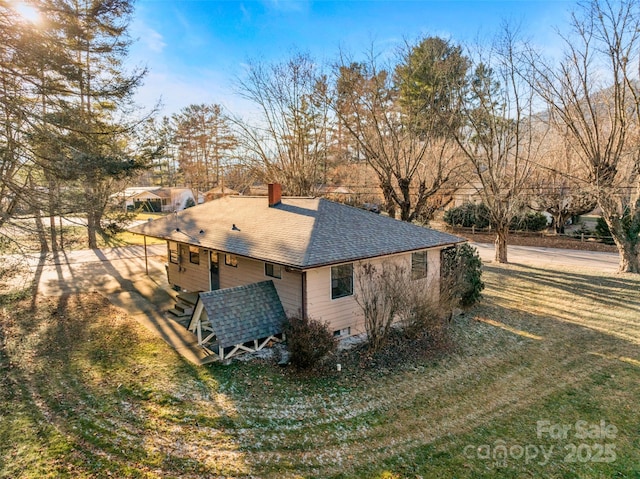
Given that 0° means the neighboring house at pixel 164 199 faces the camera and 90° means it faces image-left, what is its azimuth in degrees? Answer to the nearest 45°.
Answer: approximately 0°

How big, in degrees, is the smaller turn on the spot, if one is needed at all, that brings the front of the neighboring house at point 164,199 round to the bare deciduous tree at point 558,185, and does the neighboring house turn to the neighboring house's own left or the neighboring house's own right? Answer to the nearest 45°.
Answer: approximately 45° to the neighboring house's own left

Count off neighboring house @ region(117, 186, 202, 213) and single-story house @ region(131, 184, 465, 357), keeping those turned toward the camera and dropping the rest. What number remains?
1

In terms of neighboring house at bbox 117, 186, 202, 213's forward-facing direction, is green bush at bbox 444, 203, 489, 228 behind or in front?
in front

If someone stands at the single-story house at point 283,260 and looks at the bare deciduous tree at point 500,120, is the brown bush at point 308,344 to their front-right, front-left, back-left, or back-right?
back-right

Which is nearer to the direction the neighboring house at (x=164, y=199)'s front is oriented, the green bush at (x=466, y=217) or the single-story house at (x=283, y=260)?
the single-story house

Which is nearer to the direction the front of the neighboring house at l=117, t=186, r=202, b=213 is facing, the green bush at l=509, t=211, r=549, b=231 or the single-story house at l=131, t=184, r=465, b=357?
the single-story house
